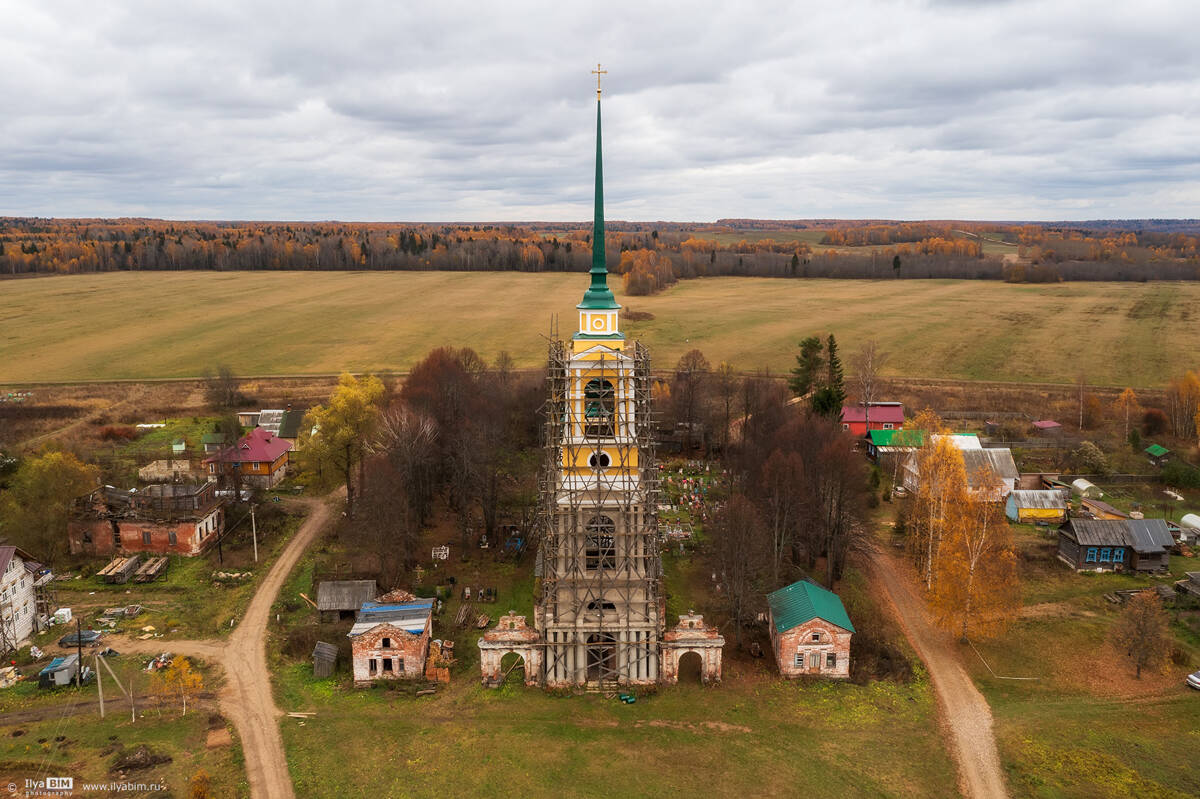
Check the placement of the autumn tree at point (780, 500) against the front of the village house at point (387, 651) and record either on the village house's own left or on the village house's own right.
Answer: on the village house's own left

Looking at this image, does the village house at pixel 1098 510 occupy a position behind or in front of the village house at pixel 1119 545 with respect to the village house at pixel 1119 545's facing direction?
behind

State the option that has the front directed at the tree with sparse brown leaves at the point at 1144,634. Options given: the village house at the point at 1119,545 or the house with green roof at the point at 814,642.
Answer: the village house

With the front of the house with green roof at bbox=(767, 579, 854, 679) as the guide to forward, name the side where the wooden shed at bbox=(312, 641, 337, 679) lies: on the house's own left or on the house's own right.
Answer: on the house's own right

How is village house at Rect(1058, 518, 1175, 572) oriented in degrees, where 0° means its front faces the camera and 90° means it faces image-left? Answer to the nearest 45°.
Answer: approximately 0°

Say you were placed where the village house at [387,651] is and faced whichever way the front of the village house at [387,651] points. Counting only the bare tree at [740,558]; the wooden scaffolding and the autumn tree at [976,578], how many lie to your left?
3

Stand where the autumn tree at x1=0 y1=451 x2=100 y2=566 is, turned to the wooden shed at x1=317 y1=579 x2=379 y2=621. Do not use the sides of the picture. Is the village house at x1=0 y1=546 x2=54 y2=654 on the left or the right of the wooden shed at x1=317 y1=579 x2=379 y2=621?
right

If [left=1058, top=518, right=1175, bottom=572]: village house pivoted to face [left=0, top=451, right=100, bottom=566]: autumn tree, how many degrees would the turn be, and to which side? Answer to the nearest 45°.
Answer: approximately 45° to its right

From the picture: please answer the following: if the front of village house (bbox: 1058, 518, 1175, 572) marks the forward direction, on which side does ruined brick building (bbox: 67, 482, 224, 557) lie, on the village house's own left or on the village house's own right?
on the village house's own right

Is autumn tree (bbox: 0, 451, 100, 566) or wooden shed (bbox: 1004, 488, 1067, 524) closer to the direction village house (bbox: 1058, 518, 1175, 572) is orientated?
the autumn tree

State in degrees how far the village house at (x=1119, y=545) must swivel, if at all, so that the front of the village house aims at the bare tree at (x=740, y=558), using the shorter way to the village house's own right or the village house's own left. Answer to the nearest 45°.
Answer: approximately 45° to the village house's own right

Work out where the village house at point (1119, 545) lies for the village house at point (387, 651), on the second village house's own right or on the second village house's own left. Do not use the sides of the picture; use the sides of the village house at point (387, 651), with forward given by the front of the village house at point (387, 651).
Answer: on the second village house's own left
